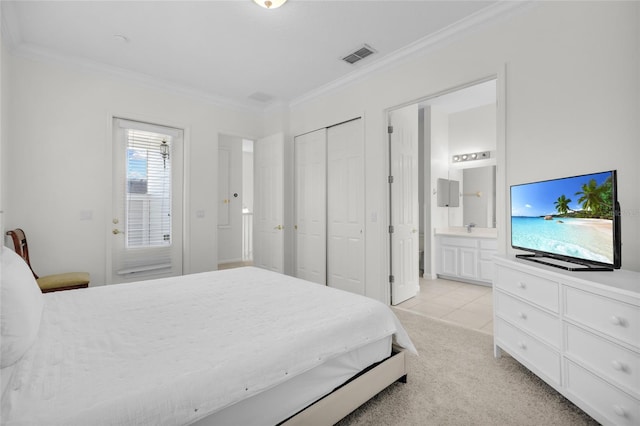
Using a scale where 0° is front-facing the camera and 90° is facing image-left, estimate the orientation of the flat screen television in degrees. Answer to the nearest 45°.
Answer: approximately 45°

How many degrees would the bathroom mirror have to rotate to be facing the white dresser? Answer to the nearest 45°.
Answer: approximately 45° to its left

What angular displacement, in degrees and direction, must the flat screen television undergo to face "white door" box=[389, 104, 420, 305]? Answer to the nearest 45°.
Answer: approximately 90° to its right

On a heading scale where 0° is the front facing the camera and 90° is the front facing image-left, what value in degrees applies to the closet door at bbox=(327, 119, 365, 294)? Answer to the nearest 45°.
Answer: approximately 45°

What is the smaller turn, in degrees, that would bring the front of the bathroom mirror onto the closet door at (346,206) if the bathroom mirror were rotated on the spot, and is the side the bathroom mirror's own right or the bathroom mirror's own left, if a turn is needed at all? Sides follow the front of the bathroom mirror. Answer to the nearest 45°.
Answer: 0° — it already faces it

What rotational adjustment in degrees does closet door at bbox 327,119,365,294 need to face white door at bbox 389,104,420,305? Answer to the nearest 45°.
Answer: approximately 135° to its left

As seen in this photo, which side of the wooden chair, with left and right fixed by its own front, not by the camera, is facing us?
right

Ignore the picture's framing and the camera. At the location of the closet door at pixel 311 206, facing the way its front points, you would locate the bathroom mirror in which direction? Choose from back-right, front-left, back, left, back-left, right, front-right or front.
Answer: back-left
